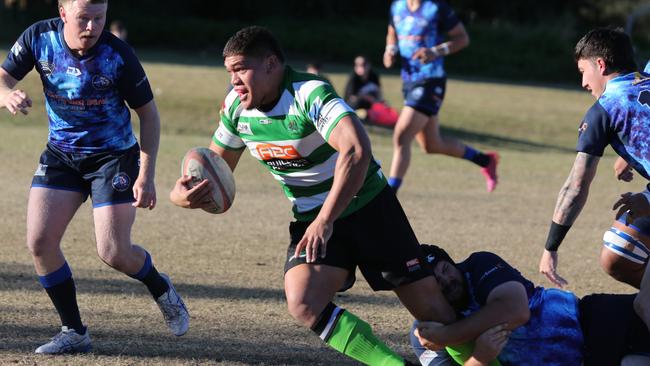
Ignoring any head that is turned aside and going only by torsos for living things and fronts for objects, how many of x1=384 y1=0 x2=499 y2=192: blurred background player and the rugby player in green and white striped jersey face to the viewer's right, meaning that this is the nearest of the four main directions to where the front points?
0

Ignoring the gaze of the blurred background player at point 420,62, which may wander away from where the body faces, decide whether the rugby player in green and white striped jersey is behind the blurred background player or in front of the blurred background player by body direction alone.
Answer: in front

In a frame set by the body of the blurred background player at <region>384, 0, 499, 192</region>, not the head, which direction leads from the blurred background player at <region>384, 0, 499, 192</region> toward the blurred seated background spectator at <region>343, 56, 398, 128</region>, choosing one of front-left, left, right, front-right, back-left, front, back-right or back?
back-right

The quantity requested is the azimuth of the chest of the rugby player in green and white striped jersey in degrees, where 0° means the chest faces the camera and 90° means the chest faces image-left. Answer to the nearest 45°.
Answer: approximately 45°

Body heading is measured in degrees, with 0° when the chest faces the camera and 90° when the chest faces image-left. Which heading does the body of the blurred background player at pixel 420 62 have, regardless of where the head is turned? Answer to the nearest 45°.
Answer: approximately 45°

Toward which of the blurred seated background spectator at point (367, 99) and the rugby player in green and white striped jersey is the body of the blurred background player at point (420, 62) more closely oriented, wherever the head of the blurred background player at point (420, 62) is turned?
the rugby player in green and white striped jersey

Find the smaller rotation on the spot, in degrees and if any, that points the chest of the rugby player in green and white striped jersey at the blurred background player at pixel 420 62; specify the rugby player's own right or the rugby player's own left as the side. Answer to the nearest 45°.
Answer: approximately 135° to the rugby player's own right

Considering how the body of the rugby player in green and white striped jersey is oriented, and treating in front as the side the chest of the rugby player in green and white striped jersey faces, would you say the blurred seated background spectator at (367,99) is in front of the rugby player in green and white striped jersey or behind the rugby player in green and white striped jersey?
behind
